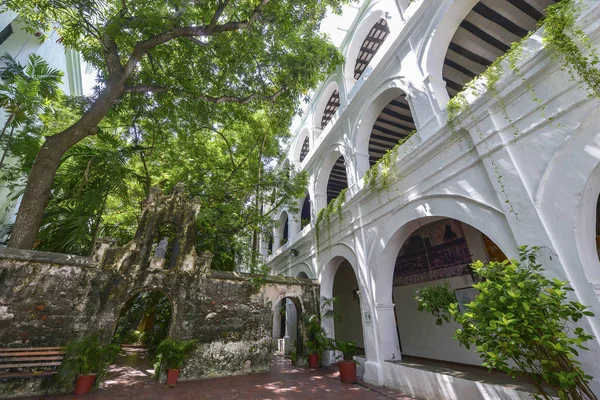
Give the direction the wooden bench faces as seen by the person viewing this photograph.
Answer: facing the viewer

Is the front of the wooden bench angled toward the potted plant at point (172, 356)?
no

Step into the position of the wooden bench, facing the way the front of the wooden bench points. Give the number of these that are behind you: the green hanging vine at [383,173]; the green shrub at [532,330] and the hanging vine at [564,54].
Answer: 0

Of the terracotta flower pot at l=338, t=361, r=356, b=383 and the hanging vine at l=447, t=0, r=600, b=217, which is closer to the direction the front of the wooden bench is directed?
the hanging vine

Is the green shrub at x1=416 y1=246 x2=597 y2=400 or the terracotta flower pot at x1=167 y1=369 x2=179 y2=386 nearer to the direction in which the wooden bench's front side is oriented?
the green shrub

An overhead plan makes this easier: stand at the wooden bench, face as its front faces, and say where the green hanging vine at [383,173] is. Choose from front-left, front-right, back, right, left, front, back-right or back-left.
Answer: front-left

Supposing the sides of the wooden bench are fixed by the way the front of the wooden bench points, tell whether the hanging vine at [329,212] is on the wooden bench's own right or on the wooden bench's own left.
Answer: on the wooden bench's own left

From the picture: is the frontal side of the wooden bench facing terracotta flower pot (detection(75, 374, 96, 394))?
no

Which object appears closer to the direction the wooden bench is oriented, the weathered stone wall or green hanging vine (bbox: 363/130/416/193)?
the green hanging vine

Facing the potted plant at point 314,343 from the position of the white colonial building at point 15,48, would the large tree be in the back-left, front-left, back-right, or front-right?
front-right

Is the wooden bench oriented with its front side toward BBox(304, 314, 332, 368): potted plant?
no

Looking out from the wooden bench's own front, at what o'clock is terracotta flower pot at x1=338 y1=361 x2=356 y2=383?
The terracotta flower pot is roughly at 10 o'clock from the wooden bench.

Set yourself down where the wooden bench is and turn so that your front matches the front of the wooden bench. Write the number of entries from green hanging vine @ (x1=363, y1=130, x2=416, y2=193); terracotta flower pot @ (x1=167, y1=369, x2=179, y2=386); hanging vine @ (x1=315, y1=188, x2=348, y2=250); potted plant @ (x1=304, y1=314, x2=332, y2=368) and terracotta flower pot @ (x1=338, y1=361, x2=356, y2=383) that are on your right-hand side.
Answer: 0

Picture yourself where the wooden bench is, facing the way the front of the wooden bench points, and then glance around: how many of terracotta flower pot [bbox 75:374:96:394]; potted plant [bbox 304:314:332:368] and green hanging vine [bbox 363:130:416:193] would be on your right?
0

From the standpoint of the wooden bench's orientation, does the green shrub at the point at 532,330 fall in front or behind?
in front

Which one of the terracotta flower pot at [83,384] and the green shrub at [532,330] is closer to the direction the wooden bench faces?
the green shrub

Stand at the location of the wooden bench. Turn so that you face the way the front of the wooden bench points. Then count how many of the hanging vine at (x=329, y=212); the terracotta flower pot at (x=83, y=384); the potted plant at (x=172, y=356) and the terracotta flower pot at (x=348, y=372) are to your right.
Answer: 0
